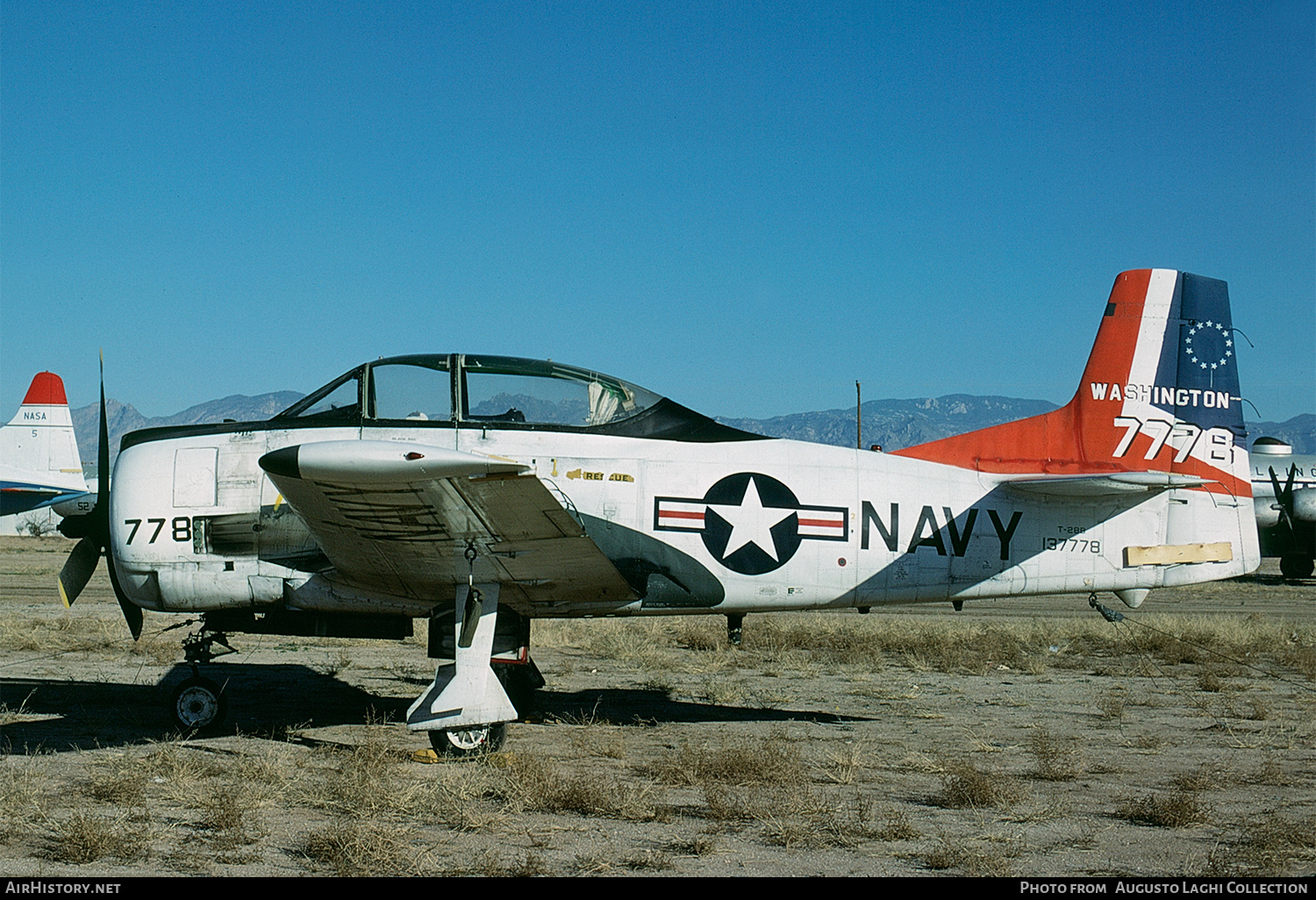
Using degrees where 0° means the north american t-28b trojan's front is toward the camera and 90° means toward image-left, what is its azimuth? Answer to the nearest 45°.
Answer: approximately 90°

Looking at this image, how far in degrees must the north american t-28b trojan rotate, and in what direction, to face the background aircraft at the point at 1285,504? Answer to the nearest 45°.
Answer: approximately 135° to its right

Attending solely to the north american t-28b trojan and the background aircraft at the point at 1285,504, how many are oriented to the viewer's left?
2

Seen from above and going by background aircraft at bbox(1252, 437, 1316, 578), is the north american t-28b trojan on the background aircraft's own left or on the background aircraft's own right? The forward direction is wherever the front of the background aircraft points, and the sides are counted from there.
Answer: on the background aircraft's own left

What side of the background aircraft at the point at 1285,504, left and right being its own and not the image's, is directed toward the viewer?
left
